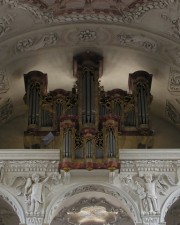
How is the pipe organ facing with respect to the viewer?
toward the camera
